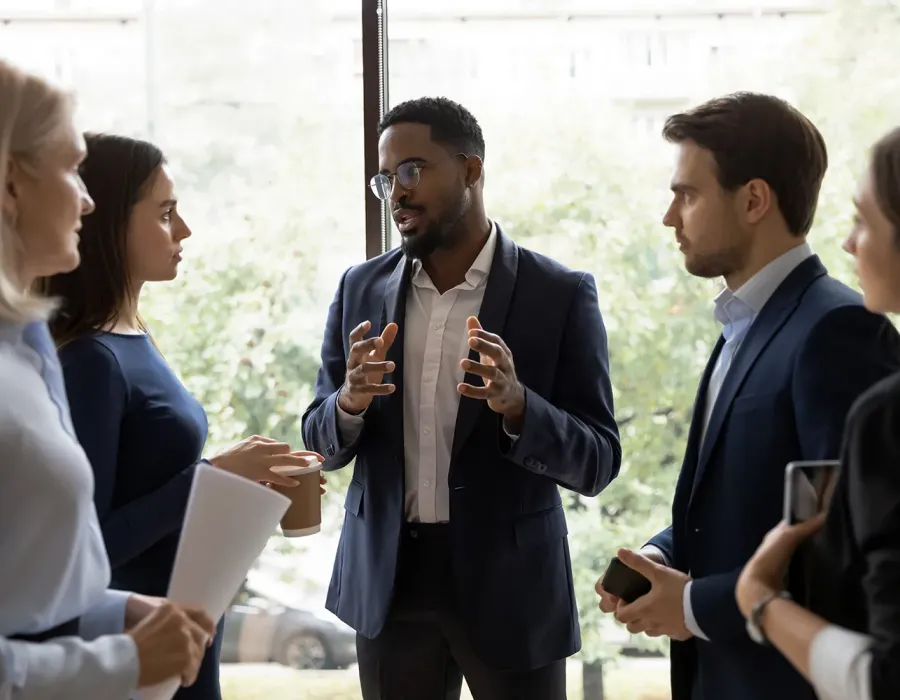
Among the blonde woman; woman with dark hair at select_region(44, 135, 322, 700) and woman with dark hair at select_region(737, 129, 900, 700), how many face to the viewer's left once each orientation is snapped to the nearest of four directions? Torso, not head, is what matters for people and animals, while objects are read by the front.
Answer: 1

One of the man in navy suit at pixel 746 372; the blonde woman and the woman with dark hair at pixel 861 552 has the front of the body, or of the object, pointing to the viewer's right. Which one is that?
the blonde woman

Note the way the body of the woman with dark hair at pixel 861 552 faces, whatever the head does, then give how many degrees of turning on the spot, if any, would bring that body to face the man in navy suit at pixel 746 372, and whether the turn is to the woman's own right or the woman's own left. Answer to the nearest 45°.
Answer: approximately 90° to the woman's own right

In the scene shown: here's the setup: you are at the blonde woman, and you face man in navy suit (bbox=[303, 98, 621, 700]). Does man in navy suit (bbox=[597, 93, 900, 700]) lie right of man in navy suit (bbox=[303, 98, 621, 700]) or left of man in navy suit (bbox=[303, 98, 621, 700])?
right

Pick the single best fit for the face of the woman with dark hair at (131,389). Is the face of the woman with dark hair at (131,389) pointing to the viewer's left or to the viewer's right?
to the viewer's right

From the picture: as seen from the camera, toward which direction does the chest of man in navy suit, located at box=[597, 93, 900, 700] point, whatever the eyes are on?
to the viewer's left

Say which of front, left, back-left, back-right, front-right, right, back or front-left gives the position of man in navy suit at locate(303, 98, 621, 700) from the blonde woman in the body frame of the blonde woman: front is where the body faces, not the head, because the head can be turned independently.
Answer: front-left

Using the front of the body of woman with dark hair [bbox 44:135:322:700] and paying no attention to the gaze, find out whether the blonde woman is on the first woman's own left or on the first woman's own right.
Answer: on the first woman's own right

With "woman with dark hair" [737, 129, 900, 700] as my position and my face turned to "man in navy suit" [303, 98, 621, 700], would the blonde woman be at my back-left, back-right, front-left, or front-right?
front-left

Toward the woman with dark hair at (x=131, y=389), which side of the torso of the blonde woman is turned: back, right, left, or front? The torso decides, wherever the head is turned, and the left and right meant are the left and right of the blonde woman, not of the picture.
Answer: left

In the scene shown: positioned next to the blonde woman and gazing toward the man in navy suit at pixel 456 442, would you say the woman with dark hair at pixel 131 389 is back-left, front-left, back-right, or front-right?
front-left

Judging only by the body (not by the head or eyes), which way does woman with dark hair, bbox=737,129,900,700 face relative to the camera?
to the viewer's left

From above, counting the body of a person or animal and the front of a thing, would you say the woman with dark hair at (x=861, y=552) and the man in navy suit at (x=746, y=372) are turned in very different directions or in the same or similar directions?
same or similar directions

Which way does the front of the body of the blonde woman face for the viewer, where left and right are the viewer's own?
facing to the right of the viewer
